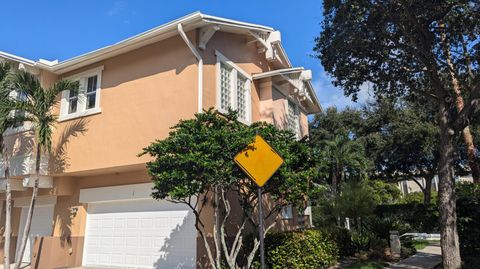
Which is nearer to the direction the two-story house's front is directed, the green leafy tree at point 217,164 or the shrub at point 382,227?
the green leafy tree

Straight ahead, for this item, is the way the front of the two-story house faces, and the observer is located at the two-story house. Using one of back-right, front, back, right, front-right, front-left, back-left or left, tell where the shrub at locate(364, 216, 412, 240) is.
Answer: back-left

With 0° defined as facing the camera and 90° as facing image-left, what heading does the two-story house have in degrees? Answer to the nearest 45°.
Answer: approximately 45°

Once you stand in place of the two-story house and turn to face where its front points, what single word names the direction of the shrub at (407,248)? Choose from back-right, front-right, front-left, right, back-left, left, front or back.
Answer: back-left

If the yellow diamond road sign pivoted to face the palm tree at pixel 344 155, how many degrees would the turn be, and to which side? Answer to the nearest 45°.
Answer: approximately 180°
